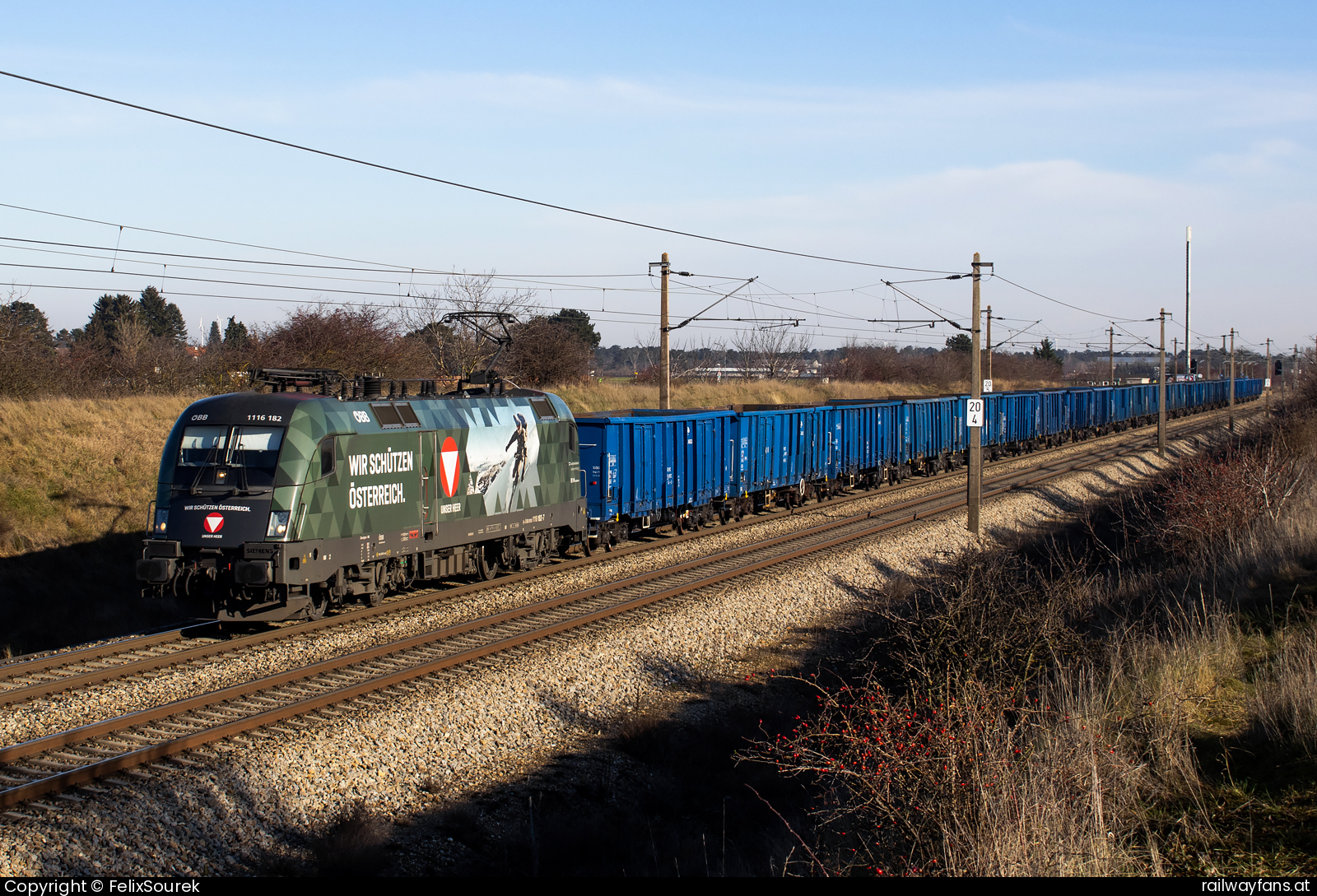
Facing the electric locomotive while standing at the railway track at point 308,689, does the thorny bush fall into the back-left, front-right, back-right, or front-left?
back-right

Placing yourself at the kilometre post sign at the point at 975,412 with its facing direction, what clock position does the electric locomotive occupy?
The electric locomotive is roughly at 1 o'clock from the kilometre post sign.

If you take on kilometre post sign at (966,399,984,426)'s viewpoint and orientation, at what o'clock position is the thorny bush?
The thorny bush is roughly at 12 o'clock from the kilometre post sign.

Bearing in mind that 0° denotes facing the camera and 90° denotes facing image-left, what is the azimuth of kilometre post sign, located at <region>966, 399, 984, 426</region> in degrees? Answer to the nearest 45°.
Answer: approximately 0°

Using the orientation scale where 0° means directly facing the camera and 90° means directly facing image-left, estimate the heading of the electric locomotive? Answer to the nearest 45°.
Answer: approximately 45°

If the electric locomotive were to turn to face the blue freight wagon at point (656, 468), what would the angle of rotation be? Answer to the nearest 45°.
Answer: approximately 180°

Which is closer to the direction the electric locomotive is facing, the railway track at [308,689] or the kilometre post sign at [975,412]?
the railway track

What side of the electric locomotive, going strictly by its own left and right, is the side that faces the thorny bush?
left
